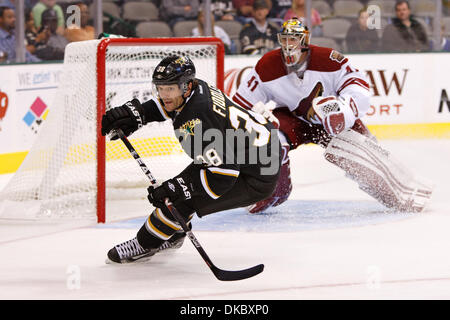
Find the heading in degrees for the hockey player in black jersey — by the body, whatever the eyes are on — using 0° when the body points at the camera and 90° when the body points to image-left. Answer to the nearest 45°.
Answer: approximately 90°

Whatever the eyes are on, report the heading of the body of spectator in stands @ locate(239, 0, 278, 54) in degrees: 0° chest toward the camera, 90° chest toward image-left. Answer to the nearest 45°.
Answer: approximately 0°

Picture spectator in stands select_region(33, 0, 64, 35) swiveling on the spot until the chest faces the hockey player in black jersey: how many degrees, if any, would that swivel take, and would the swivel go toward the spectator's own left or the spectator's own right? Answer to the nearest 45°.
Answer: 0° — they already face them

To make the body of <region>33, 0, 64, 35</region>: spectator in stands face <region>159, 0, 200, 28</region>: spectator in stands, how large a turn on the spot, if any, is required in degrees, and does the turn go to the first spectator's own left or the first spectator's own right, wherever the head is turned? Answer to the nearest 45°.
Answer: approximately 135° to the first spectator's own left

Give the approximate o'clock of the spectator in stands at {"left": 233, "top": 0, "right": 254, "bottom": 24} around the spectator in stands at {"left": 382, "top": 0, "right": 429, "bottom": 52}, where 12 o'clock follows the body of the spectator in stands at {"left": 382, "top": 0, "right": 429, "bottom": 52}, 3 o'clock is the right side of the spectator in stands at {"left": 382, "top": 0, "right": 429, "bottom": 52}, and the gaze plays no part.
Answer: the spectator in stands at {"left": 233, "top": 0, "right": 254, "bottom": 24} is roughly at 4 o'clock from the spectator in stands at {"left": 382, "top": 0, "right": 429, "bottom": 52}.

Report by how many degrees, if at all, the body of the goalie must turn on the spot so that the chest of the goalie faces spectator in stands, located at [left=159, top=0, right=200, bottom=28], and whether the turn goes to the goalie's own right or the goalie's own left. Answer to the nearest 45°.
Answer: approximately 135° to the goalie's own right
